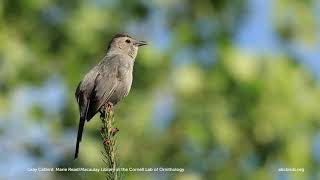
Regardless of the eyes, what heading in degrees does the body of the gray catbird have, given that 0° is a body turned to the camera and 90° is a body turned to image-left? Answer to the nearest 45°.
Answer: approximately 270°
